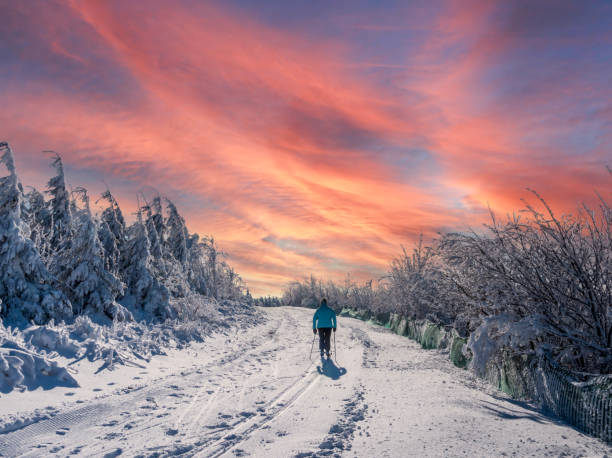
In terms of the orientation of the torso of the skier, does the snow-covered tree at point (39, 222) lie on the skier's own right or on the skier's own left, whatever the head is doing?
on the skier's own left

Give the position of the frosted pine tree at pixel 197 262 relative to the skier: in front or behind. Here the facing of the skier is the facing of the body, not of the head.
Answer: in front

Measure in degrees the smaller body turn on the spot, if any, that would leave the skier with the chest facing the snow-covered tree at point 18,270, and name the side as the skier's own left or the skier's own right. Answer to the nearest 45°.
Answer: approximately 90° to the skier's own left

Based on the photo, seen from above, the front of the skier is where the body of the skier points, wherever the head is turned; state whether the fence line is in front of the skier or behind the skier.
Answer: behind

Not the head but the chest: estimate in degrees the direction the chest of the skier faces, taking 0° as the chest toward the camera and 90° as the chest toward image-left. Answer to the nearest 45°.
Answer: approximately 180°

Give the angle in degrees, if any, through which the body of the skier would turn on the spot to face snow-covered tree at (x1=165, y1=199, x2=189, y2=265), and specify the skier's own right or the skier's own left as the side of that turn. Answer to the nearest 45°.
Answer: approximately 45° to the skier's own left

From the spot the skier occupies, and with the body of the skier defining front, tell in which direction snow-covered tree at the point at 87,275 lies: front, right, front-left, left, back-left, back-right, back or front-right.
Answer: left

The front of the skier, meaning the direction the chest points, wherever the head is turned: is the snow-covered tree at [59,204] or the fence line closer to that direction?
the snow-covered tree

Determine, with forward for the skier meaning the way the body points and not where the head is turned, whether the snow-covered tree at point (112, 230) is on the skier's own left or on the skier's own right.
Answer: on the skier's own left
